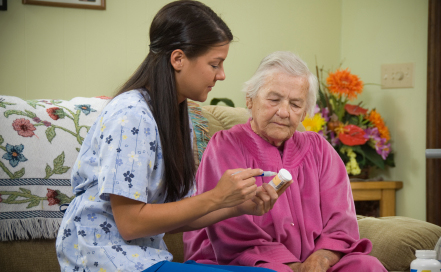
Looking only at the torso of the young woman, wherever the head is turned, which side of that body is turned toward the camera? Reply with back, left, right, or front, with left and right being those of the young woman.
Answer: right

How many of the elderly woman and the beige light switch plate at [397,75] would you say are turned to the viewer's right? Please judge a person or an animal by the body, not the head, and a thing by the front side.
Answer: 0

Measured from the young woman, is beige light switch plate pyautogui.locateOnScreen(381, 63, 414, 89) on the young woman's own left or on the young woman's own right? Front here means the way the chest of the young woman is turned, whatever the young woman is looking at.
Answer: on the young woman's own left

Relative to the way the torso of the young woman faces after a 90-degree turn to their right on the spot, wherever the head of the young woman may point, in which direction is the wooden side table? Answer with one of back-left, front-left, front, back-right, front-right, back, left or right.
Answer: back-left

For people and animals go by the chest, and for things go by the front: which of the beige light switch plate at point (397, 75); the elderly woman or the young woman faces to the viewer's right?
the young woman

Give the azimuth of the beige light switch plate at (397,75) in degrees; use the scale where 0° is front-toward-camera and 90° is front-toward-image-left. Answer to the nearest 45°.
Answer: approximately 0°

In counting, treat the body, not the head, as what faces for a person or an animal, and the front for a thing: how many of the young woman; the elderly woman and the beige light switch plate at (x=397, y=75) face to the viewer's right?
1

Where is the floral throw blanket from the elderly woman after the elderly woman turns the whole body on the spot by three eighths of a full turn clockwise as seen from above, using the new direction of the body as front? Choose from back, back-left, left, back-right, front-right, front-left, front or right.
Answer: front-left

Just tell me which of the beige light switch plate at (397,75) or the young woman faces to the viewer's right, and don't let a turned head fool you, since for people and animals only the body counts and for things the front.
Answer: the young woman

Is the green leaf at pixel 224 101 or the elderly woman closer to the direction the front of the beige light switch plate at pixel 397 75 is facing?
the elderly woman

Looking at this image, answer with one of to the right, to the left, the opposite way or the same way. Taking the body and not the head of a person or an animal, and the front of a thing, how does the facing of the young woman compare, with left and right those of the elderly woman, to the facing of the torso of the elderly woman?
to the left

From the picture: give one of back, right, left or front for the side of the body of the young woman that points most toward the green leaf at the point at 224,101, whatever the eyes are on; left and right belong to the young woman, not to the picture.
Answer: left

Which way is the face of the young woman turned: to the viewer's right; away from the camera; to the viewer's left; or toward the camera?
to the viewer's right
